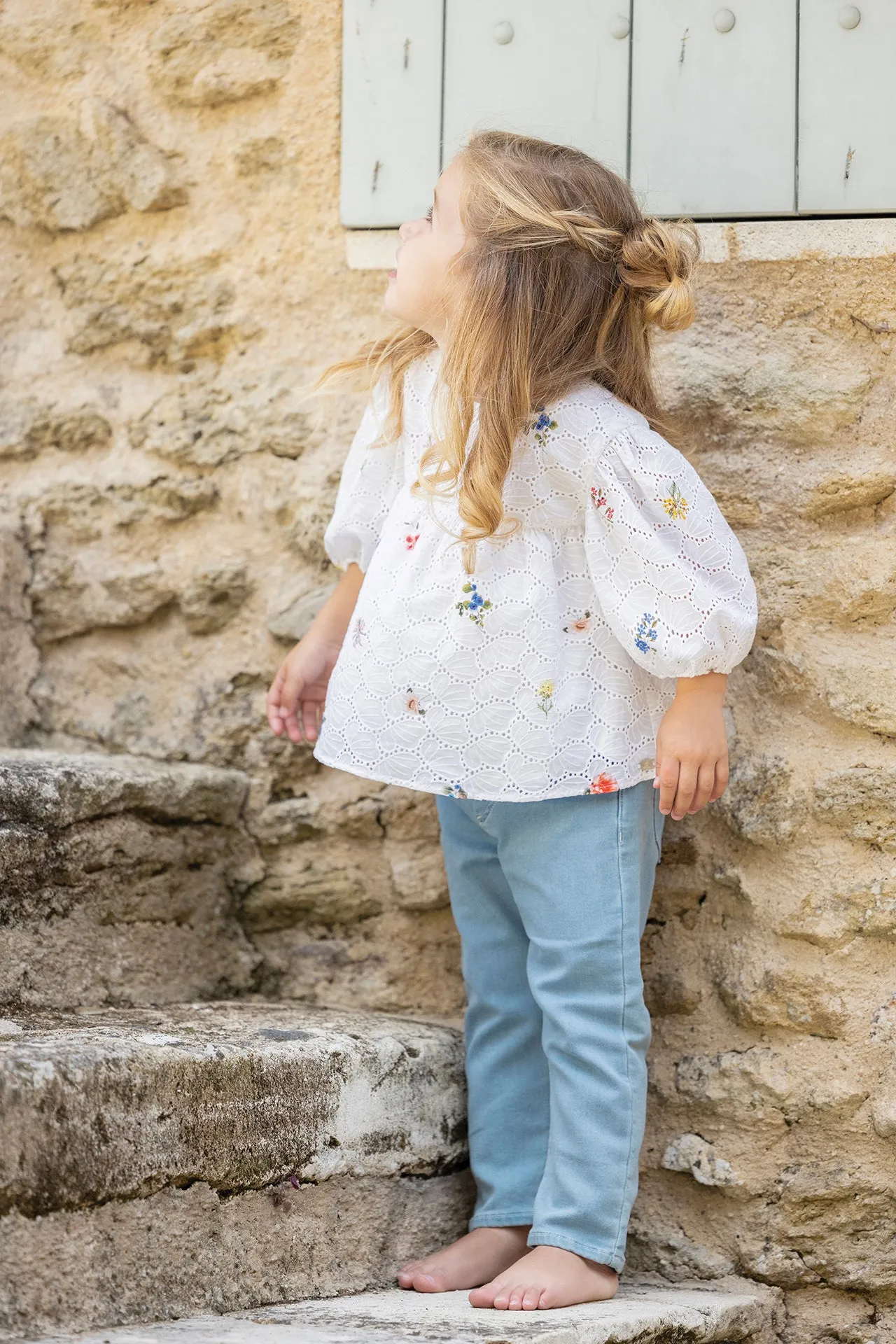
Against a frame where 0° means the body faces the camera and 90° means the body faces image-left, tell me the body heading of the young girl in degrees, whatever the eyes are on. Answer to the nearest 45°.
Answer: approximately 45°
